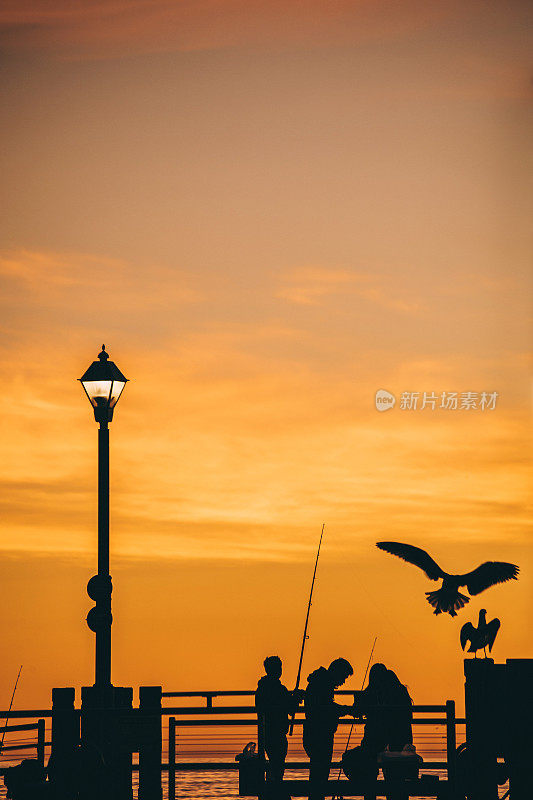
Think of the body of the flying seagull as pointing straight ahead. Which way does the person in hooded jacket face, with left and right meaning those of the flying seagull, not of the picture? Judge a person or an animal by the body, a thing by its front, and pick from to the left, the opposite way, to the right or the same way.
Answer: to the right

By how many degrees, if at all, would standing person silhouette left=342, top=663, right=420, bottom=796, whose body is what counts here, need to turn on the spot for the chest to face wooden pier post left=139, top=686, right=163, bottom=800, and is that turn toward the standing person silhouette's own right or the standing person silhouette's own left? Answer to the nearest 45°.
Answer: approximately 45° to the standing person silhouette's own right

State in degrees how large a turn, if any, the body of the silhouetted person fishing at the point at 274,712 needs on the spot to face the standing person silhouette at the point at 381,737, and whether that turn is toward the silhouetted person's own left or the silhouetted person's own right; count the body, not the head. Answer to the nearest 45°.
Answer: approximately 45° to the silhouetted person's own right

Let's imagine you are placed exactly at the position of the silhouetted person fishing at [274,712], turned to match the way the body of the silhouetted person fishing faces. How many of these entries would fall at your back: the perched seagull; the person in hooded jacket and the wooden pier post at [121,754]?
1

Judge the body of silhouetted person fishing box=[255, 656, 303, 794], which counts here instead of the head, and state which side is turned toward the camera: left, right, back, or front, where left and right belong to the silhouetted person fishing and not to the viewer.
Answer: right

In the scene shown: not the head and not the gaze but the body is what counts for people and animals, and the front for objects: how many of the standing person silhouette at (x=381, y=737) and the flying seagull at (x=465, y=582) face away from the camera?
1

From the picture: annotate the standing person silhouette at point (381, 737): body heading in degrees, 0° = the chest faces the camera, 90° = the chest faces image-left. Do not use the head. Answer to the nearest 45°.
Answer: approximately 90°
